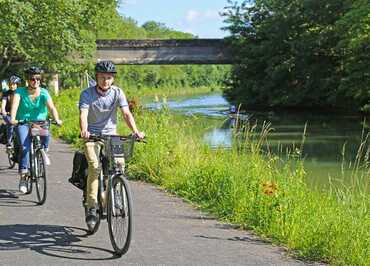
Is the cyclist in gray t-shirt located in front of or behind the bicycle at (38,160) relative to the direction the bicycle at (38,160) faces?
in front

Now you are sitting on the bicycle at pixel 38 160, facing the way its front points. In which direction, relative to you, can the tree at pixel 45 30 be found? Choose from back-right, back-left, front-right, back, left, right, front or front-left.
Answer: back

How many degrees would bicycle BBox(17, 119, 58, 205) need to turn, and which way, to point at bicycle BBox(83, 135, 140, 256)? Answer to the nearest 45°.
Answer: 0° — it already faces it

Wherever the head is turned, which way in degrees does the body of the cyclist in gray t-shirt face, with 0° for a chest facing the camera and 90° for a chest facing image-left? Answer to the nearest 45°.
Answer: approximately 0°

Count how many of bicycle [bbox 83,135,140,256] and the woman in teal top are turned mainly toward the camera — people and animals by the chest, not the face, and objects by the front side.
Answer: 2

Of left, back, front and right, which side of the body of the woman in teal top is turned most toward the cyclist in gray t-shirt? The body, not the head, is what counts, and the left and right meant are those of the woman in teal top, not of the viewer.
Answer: front

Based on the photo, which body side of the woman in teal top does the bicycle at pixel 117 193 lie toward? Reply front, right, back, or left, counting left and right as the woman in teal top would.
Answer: front
